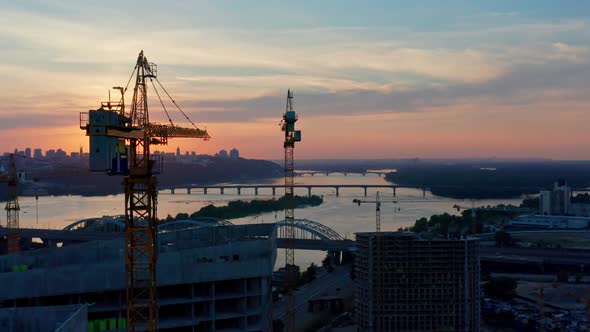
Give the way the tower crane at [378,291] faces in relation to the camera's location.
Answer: facing to the right of the viewer

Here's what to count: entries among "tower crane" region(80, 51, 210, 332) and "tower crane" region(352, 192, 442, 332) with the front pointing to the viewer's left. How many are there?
0

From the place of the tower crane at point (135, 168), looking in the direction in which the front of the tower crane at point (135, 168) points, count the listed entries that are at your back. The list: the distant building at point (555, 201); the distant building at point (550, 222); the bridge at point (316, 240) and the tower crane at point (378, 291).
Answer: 0

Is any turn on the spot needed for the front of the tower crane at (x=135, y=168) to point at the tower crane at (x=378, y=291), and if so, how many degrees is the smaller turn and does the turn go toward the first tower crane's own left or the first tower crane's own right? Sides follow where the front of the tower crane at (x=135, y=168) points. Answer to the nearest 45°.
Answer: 0° — it already faces it

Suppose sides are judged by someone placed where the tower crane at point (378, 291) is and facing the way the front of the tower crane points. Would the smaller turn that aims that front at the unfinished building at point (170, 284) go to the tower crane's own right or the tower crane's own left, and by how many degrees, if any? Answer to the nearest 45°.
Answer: approximately 135° to the tower crane's own right

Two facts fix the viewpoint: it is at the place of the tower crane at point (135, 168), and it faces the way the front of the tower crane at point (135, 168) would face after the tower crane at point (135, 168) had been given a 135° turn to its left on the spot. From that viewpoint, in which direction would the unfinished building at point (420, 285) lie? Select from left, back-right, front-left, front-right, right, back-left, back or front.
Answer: back-right

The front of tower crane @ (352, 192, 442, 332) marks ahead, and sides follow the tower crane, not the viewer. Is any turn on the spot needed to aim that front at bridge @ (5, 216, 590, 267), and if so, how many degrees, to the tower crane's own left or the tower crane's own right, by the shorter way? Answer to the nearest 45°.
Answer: approximately 90° to the tower crane's own left

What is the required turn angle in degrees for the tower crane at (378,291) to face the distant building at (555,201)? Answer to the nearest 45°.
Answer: approximately 90° to its left

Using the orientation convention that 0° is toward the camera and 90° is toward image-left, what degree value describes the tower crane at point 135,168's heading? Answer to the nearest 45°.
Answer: approximately 225°
